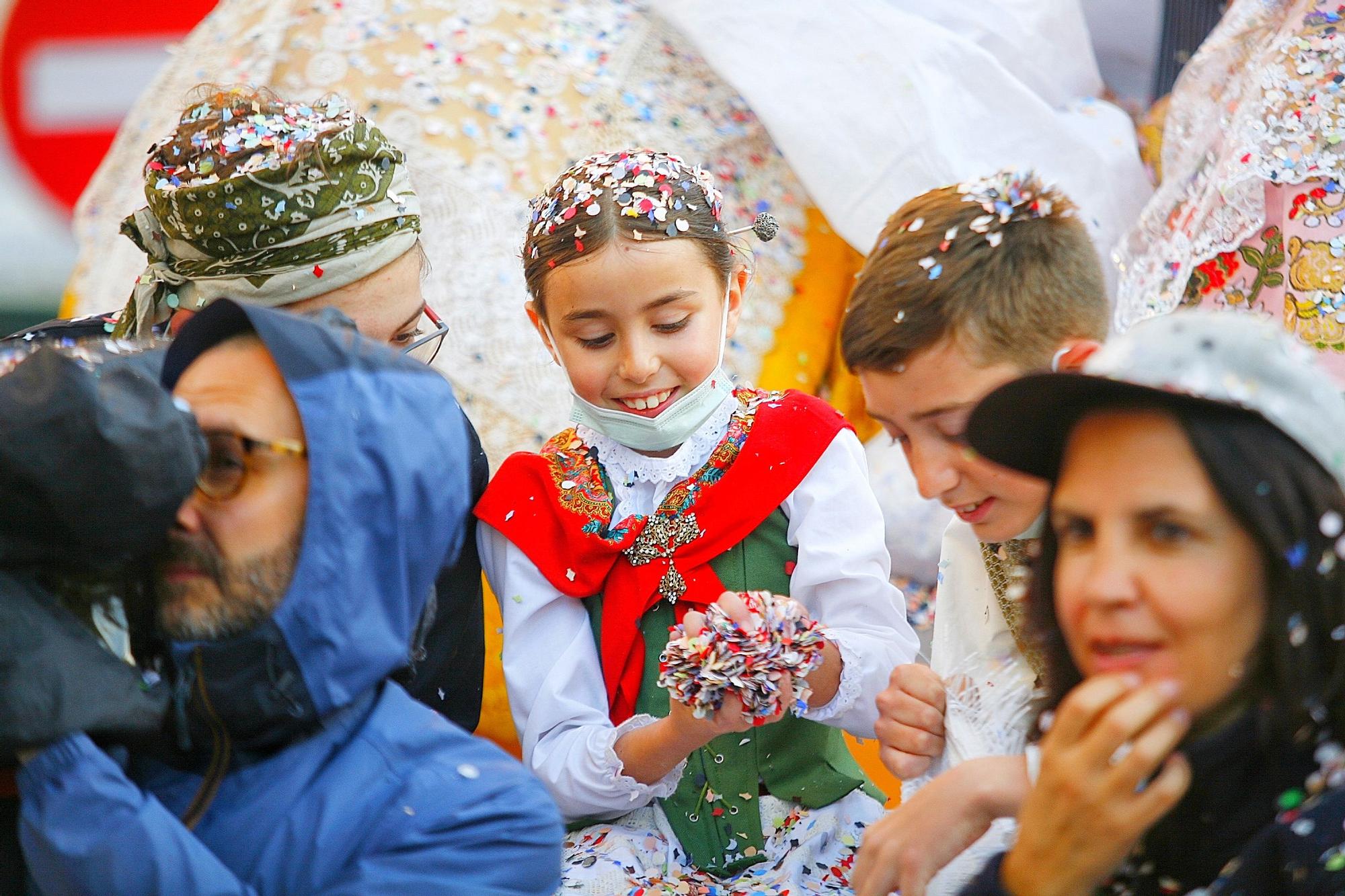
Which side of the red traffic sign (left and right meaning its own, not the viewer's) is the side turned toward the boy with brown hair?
front

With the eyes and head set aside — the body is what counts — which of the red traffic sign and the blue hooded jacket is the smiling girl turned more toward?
the blue hooded jacket

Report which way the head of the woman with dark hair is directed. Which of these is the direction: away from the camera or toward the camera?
toward the camera

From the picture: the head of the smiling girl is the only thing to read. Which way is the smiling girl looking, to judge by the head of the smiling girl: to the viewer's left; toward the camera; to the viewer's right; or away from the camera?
toward the camera

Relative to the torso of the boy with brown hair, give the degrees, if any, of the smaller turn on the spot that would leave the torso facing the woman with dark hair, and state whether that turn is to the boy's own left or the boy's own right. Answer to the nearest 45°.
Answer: approximately 45° to the boy's own left

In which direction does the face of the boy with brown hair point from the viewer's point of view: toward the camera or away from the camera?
toward the camera

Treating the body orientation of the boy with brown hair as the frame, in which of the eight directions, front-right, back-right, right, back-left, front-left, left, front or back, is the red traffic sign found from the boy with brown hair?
right

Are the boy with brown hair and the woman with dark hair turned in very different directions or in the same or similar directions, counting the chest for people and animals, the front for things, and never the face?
same or similar directions

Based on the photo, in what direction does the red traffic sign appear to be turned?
toward the camera

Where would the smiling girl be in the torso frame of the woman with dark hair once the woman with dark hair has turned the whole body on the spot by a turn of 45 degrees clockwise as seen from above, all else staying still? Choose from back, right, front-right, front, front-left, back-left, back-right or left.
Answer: front-right

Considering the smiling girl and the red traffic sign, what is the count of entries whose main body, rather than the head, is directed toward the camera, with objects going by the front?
2

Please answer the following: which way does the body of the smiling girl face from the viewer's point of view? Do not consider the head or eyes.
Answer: toward the camera

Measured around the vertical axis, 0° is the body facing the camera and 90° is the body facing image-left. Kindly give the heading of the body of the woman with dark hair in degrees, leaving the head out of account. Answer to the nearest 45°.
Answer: approximately 45°
